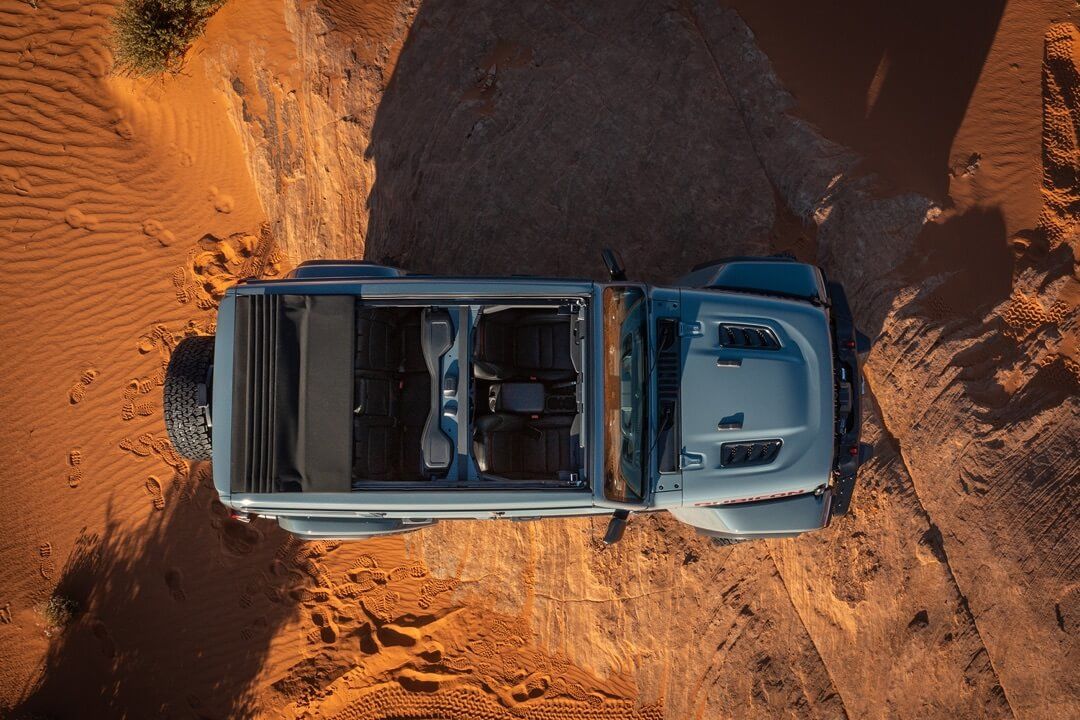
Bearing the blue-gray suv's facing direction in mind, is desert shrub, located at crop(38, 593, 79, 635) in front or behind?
behind

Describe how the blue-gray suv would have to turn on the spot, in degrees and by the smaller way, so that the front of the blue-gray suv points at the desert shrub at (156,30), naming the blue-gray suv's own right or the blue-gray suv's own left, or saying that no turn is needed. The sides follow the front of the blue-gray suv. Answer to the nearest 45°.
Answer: approximately 135° to the blue-gray suv's own left

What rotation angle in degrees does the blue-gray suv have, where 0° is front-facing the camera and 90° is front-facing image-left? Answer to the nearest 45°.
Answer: approximately 270°
